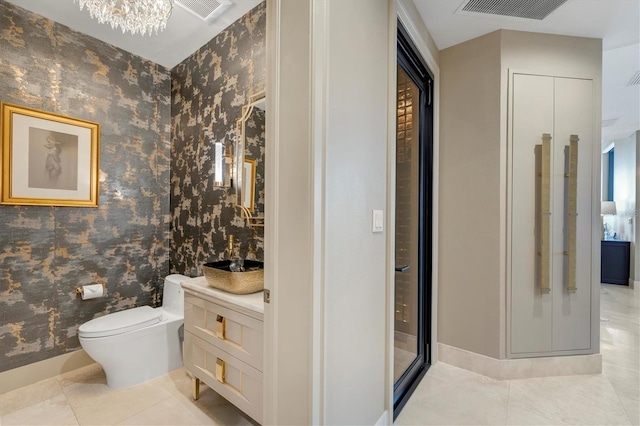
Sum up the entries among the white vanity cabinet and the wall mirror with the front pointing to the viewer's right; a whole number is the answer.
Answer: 0

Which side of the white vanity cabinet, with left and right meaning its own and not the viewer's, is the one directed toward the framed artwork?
right

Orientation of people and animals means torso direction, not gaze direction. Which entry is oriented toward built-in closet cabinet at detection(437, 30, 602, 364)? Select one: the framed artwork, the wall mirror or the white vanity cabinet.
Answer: the framed artwork

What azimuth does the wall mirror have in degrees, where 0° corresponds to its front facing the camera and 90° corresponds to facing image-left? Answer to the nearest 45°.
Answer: approximately 45°

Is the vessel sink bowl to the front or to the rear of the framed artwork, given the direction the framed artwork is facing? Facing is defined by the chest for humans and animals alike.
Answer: to the front

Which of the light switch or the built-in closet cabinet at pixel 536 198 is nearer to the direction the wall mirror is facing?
the light switch
